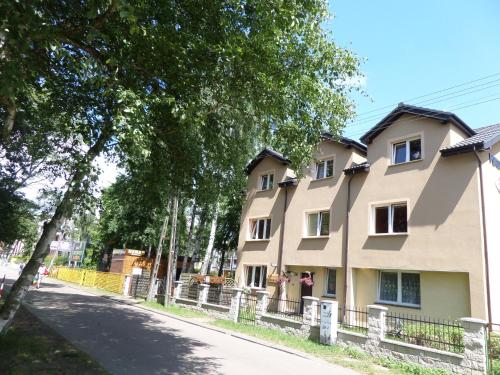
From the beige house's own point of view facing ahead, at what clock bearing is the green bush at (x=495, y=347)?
The green bush is roughly at 10 o'clock from the beige house.

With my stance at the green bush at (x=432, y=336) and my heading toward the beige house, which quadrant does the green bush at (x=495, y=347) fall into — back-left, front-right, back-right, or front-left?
back-right

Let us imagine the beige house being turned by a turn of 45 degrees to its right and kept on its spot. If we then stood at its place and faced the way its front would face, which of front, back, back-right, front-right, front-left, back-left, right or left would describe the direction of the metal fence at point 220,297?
front

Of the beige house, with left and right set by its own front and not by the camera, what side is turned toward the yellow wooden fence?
right

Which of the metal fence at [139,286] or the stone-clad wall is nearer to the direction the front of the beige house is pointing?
the stone-clad wall

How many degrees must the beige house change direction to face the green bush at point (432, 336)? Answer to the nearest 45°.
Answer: approximately 45° to its left

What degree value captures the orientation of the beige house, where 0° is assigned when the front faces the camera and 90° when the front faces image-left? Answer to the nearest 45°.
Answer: approximately 45°

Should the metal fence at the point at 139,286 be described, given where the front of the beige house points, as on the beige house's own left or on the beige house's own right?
on the beige house's own right
